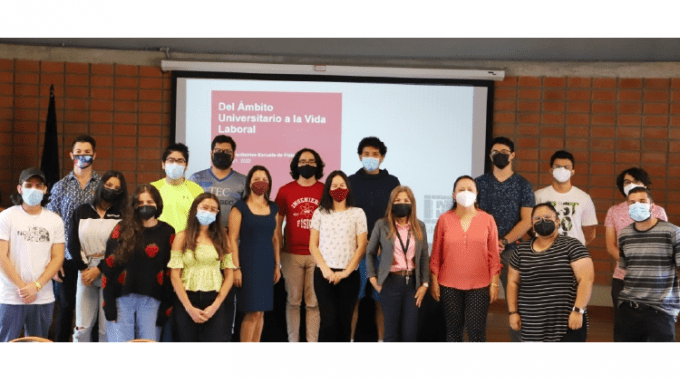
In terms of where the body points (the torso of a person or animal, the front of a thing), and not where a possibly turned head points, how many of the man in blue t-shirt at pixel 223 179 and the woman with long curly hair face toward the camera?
2

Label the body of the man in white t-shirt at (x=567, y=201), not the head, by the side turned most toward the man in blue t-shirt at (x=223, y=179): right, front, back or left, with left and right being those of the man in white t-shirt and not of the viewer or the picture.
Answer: right

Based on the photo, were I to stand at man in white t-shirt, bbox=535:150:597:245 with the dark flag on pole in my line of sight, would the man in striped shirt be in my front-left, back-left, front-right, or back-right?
back-left

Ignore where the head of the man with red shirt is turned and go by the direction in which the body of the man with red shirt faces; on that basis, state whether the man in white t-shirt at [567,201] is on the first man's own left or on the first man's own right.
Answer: on the first man's own left

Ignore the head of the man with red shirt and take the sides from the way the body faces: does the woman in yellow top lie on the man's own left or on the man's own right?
on the man's own right

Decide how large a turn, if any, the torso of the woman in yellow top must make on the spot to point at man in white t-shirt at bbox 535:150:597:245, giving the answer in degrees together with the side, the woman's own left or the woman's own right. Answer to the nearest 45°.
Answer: approximately 90° to the woman's own left

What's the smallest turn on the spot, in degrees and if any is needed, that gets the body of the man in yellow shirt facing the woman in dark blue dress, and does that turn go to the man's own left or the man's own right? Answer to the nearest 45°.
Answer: approximately 90° to the man's own left

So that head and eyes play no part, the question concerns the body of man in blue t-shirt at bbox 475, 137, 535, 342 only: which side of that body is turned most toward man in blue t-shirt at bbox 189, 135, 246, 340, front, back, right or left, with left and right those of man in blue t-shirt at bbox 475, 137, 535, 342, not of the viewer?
right

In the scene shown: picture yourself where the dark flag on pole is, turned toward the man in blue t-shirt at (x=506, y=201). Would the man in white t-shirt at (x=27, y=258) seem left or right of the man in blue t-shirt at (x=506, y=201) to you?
right
